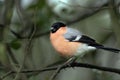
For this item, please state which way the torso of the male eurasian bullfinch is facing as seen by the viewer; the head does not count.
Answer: to the viewer's left

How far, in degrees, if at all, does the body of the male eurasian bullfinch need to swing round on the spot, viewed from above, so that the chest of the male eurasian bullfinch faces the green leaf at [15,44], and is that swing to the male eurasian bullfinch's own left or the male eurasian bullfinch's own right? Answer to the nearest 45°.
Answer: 0° — it already faces it
